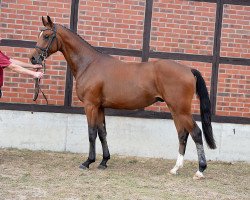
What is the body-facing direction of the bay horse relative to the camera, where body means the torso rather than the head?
to the viewer's left
